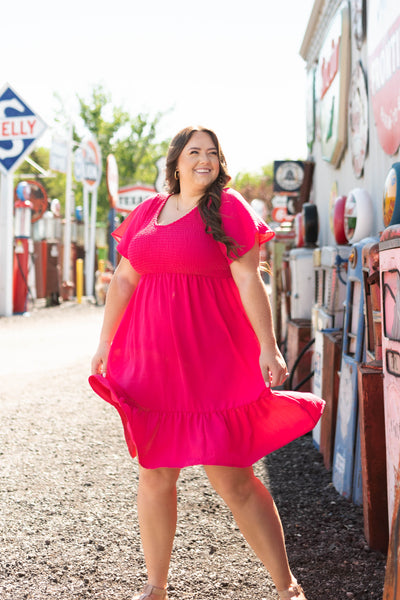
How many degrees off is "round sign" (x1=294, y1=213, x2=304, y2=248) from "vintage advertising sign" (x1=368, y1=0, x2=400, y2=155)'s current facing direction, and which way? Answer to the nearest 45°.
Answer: approximately 135° to its right

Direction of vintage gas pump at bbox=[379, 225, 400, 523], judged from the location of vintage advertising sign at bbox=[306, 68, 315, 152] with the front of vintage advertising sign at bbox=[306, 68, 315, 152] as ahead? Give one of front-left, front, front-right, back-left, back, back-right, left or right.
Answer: left

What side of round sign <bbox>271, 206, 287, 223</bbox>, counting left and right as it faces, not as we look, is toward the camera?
front

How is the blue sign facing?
toward the camera

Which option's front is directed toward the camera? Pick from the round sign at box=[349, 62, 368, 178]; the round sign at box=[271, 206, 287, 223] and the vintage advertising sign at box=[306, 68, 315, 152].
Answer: the round sign at box=[271, 206, 287, 223]

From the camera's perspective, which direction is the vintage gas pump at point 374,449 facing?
to the viewer's left

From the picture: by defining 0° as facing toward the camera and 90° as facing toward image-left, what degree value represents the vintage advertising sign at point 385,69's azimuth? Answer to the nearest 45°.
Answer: approximately 45°

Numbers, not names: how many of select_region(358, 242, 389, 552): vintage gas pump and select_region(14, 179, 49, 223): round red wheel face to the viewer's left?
1

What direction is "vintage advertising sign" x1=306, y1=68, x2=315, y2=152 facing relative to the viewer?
to the viewer's left

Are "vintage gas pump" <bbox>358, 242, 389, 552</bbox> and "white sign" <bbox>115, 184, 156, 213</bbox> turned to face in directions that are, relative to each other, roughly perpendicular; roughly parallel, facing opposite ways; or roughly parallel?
roughly perpendicular

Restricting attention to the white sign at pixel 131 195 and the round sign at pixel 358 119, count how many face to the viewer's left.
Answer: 1

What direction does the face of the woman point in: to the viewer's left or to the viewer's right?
to the viewer's right

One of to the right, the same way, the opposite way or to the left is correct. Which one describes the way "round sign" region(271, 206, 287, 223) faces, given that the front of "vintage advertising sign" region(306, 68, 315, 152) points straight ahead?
to the left
